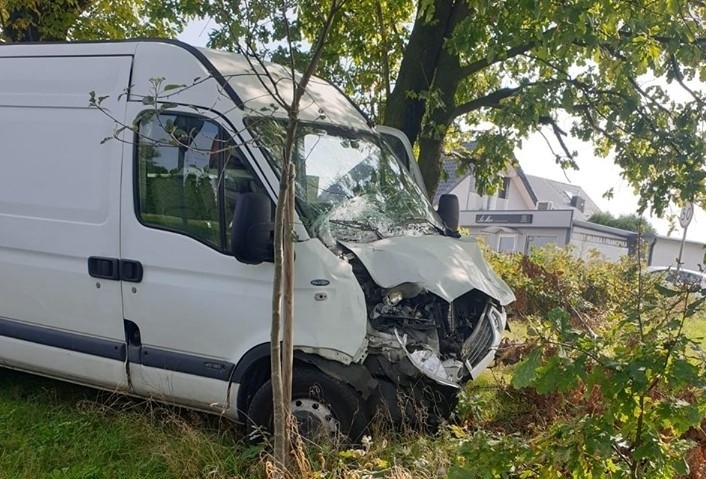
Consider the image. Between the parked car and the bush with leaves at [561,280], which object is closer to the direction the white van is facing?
the bush with leaves

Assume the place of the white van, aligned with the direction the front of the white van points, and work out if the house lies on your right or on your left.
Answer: on your left

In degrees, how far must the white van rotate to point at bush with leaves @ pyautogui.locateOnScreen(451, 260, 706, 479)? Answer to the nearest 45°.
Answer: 0° — it already faces it

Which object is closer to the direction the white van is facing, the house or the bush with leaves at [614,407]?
the bush with leaves

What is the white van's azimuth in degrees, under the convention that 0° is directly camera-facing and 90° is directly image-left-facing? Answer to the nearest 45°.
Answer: approximately 315°

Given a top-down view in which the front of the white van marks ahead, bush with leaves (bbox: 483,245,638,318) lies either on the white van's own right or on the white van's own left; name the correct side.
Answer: on the white van's own left
